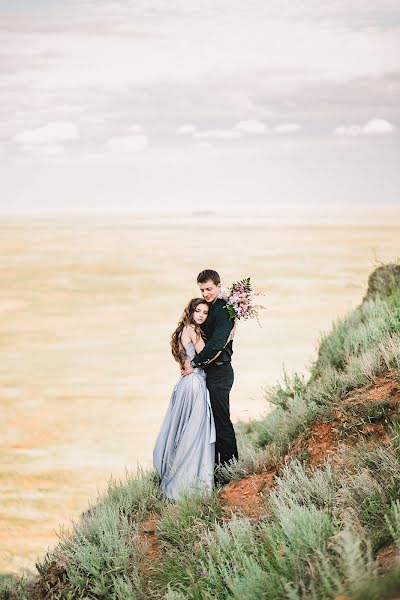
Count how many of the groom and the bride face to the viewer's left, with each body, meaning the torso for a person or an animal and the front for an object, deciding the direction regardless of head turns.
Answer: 1

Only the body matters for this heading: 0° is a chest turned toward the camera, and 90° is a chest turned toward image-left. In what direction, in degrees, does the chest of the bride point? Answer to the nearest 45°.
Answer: approximately 270°

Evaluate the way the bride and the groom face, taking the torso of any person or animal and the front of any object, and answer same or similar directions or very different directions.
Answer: very different directions

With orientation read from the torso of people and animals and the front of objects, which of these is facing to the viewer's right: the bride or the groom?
the bride

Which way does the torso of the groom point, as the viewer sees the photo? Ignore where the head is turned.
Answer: to the viewer's left
